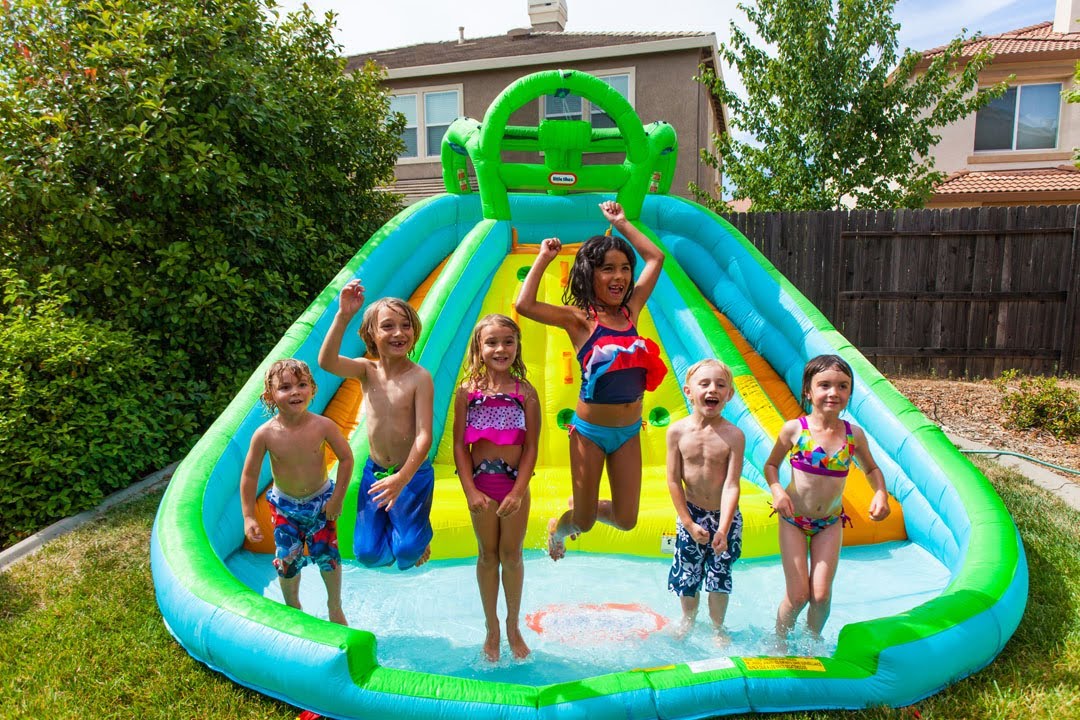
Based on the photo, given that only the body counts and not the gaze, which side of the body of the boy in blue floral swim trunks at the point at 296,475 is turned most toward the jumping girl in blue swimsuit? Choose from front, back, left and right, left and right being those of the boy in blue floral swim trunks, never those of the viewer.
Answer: left

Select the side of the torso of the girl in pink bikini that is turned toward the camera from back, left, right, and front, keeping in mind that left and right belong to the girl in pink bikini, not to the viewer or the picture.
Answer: front

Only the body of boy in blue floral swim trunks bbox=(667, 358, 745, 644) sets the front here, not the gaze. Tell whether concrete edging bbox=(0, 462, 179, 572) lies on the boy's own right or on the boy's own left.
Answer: on the boy's own right

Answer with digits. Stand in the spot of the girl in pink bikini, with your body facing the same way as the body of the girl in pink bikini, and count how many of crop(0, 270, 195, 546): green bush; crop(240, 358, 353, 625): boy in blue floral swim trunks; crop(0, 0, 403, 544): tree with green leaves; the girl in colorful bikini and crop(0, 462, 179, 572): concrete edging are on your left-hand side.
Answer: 1

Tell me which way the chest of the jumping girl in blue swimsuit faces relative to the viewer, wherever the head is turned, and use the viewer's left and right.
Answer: facing the viewer and to the right of the viewer

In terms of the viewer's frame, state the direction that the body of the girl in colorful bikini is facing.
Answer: toward the camera

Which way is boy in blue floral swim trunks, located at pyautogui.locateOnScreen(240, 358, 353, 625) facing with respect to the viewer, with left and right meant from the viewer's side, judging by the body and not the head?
facing the viewer

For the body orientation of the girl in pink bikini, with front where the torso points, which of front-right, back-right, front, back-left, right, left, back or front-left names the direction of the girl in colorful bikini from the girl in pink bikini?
left
